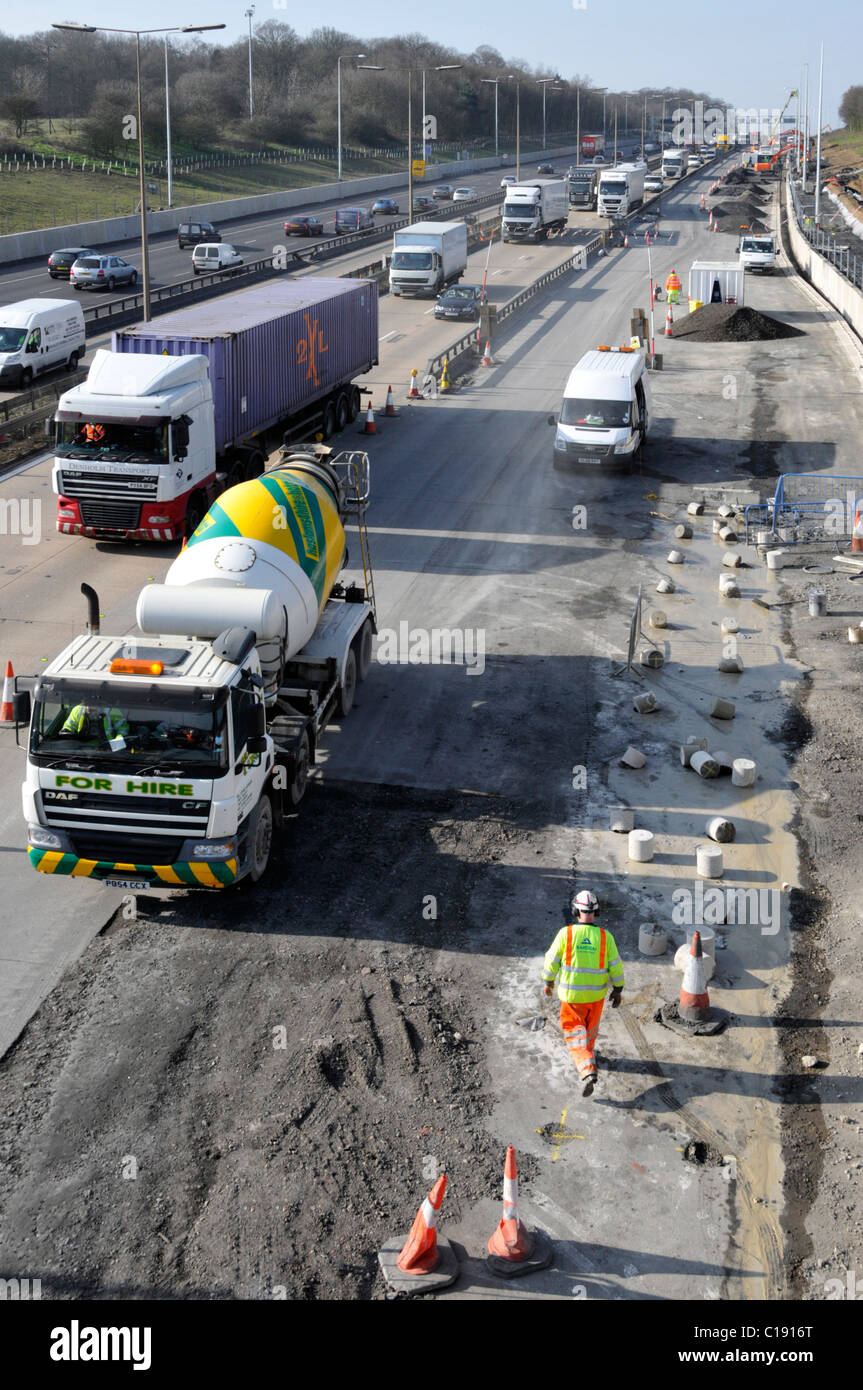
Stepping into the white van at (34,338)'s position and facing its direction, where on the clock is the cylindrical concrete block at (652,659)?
The cylindrical concrete block is roughly at 10 o'clock from the white van.

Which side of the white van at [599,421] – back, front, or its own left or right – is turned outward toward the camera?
front

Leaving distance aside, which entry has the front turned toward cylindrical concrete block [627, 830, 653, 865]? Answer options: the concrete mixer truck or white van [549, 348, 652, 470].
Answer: the white van

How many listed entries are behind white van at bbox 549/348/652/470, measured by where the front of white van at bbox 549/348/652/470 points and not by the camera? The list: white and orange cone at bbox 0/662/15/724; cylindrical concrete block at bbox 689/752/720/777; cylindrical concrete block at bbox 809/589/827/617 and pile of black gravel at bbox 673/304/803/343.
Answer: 1

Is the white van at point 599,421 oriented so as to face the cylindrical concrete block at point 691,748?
yes

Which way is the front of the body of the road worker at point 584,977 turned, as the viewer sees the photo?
away from the camera

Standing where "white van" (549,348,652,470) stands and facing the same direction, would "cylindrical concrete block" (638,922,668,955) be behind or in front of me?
in front

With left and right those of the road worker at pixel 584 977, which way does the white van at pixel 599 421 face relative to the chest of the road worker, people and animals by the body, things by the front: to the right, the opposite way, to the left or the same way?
the opposite way

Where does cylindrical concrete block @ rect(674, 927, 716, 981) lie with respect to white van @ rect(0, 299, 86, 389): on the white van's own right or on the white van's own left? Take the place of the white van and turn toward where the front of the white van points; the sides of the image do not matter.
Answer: on the white van's own left

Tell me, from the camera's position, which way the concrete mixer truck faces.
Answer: facing the viewer and to the left of the viewer

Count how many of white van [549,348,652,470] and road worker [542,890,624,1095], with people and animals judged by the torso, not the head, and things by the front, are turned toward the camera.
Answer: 1

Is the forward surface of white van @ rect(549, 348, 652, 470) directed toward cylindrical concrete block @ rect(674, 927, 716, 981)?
yes

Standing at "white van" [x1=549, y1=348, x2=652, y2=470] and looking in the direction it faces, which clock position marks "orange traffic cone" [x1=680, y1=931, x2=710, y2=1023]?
The orange traffic cone is roughly at 12 o'clock from the white van.
